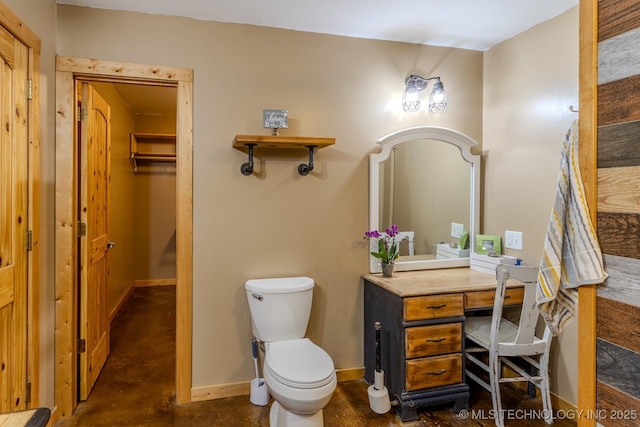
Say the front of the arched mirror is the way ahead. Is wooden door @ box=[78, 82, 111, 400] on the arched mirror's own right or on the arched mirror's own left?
on the arched mirror's own right

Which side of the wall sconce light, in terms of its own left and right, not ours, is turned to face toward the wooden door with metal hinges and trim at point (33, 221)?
right

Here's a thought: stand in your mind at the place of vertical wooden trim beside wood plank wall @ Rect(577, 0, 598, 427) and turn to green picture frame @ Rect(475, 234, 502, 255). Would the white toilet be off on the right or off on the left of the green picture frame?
left

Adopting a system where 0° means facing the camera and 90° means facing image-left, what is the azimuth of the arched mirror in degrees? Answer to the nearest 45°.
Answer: approximately 315°
